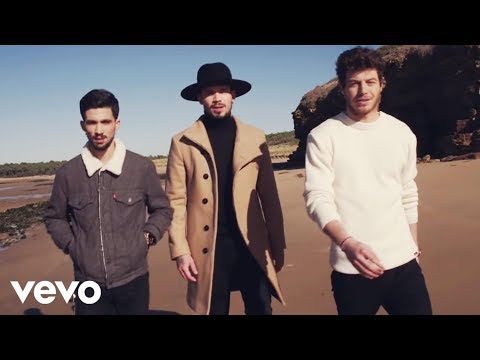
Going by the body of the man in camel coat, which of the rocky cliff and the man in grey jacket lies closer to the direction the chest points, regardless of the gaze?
the man in grey jacket

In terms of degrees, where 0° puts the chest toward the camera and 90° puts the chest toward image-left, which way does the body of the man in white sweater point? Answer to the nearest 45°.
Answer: approximately 0°

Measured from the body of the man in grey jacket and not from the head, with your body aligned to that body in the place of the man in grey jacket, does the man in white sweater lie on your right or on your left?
on your left

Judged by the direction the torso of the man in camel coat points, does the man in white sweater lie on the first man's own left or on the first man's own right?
on the first man's own left

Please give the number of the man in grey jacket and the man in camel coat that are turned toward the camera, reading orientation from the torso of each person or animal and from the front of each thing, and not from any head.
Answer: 2

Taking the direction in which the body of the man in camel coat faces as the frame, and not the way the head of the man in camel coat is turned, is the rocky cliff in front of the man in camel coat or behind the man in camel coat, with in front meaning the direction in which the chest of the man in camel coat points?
behind

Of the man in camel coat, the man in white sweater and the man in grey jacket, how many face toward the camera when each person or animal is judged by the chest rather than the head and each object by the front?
3

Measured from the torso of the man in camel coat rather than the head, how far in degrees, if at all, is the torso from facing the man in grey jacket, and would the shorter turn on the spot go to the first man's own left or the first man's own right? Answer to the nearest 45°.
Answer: approximately 90° to the first man's own right

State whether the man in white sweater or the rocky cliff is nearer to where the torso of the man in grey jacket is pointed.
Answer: the man in white sweater

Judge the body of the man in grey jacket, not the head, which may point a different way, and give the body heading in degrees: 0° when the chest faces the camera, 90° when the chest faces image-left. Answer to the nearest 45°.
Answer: approximately 0°

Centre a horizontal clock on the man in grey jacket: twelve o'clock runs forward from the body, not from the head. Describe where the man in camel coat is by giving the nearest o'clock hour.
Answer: The man in camel coat is roughly at 9 o'clock from the man in grey jacket.
